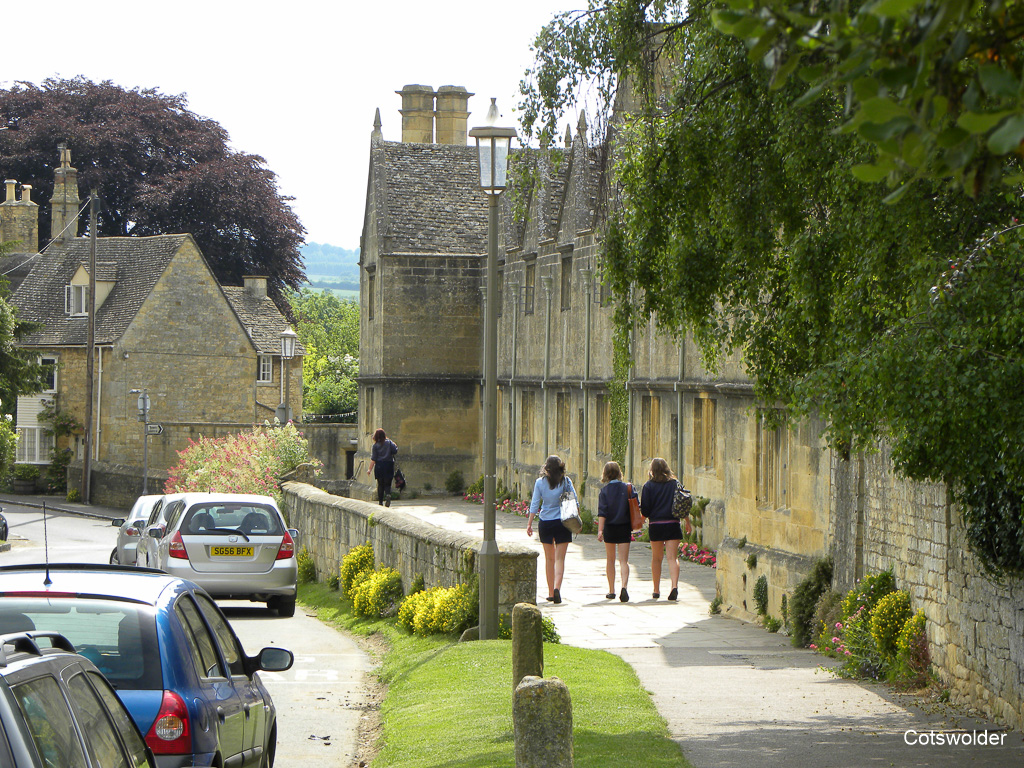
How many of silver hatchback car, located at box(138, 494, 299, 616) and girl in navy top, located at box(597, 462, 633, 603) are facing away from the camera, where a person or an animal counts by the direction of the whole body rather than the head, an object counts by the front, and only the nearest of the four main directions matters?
2

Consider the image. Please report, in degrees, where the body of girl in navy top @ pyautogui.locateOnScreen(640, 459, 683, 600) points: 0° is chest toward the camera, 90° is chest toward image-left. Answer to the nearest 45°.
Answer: approximately 180°

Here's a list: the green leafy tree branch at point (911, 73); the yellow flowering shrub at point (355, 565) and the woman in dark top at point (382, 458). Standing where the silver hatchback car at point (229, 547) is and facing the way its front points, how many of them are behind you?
1

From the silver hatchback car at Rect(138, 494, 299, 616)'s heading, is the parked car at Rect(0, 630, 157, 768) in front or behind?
behind

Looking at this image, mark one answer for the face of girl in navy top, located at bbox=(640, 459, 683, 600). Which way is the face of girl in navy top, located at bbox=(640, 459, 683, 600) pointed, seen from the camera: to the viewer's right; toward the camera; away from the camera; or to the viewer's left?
away from the camera

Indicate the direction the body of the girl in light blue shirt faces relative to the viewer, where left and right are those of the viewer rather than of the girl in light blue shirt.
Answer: facing away from the viewer

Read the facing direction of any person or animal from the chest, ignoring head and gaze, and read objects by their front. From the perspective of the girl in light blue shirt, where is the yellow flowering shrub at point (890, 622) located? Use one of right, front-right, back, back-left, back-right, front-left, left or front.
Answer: back-right

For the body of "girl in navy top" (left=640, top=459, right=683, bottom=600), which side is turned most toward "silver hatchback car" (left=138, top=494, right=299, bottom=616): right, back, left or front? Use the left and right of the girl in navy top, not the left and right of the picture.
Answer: left

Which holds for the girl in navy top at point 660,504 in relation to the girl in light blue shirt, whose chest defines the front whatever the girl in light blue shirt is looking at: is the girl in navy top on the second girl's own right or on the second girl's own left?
on the second girl's own right

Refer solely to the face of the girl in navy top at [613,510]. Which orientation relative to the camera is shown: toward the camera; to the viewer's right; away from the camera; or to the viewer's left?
away from the camera

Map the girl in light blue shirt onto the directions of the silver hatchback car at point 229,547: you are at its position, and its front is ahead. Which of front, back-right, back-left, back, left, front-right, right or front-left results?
back-right

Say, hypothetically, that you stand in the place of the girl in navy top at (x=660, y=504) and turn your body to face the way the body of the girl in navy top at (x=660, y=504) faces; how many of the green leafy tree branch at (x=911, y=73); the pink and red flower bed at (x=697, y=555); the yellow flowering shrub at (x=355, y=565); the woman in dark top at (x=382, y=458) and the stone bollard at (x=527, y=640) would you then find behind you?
2

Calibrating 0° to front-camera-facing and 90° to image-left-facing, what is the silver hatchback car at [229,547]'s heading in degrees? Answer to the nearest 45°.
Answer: approximately 180°

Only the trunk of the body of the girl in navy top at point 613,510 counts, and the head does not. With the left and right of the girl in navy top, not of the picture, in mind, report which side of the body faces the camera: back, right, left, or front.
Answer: back

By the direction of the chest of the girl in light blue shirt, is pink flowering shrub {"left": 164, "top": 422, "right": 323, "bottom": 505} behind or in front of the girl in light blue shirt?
in front
